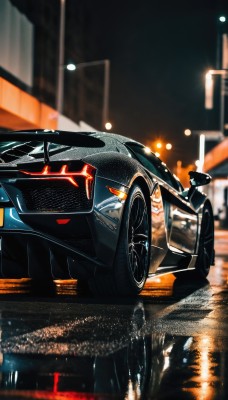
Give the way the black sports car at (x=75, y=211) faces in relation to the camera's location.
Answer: facing away from the viewer and to the right of the viewer
